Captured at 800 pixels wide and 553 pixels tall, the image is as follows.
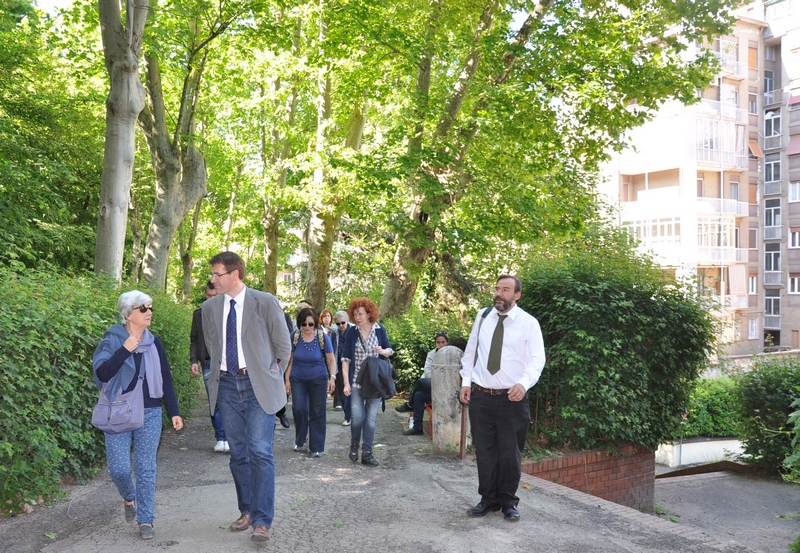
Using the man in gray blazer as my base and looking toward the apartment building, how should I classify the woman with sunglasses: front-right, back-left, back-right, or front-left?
back-left

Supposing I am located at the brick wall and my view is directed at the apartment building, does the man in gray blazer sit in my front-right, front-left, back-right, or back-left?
back-left

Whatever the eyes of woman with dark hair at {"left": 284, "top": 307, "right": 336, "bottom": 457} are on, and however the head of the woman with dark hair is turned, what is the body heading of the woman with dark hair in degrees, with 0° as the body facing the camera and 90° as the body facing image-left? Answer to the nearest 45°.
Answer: approximately 0°

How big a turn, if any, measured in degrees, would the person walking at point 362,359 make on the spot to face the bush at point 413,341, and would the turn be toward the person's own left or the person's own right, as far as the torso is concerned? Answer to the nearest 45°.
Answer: approximately 180°

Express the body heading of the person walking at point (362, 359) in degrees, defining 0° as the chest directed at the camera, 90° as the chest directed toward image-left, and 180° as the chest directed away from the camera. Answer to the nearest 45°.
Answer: approximately 0°

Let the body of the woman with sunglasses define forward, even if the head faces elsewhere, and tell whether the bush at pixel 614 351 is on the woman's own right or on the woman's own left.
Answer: on the woman's own left

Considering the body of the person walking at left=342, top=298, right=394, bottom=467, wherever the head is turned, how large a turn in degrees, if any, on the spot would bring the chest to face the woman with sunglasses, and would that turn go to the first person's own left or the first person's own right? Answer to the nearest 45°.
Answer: approximately 45° to the first person's own right

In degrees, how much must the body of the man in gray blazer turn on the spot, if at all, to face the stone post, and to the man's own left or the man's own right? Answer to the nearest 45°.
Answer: approximately 180°

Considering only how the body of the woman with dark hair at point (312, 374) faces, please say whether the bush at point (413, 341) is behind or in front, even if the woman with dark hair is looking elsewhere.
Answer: behind

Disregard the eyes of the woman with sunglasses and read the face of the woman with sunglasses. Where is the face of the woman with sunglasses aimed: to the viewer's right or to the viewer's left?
to the viewer's right

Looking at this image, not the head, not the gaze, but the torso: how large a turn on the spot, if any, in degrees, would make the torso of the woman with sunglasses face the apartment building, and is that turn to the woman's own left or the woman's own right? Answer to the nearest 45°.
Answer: approximately 90° to the woman's own left

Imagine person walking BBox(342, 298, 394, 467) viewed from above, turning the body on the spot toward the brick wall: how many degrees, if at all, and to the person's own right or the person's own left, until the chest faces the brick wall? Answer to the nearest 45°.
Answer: approximately 90° to the person's own left

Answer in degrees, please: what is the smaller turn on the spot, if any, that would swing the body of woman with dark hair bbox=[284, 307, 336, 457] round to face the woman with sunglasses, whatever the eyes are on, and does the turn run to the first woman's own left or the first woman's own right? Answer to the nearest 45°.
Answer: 0° — they already face them

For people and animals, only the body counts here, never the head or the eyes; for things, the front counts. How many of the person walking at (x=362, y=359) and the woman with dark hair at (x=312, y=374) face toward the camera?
2
